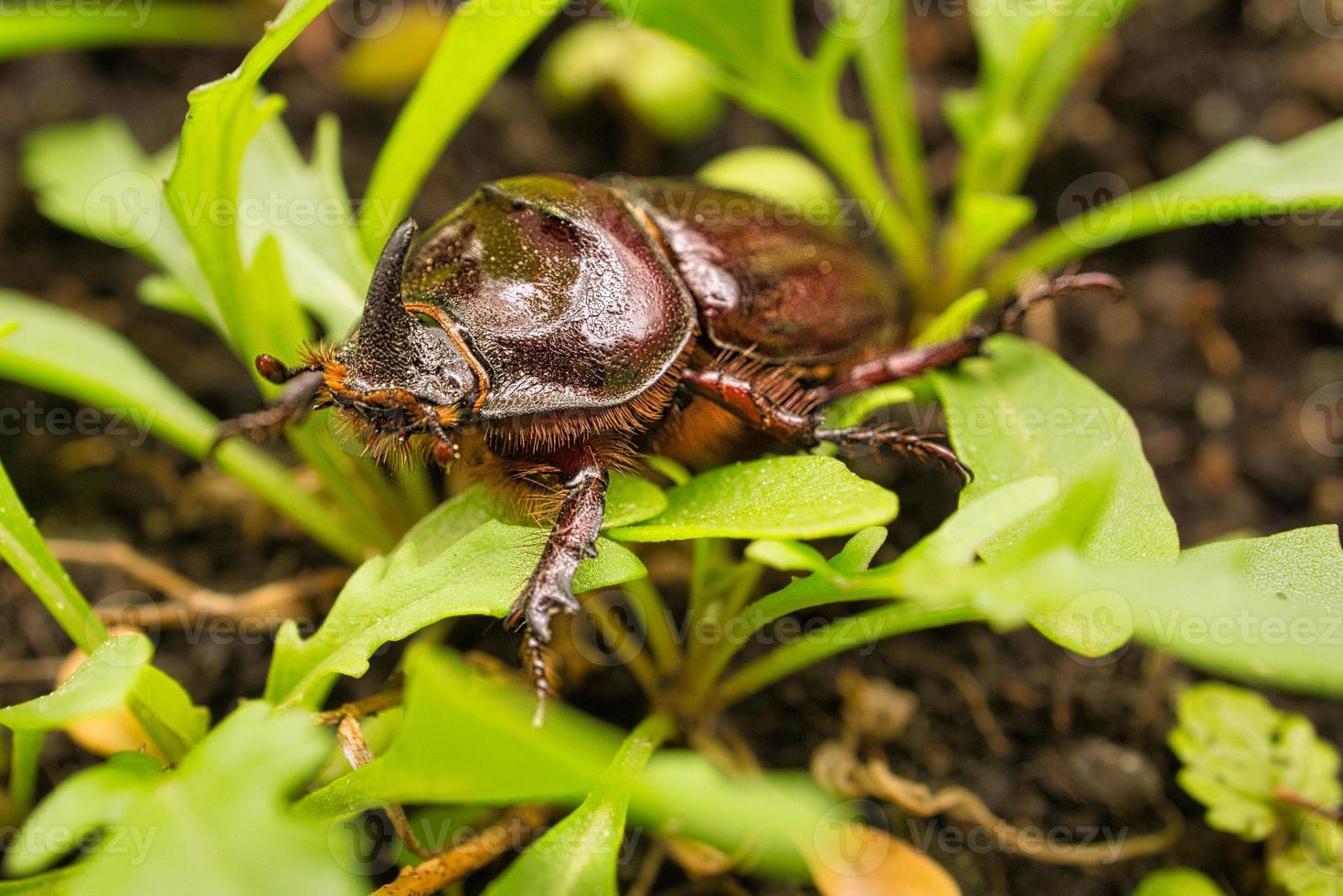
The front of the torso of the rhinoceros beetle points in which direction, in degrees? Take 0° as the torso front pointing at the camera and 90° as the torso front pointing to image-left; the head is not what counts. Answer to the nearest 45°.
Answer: approximately 45°
